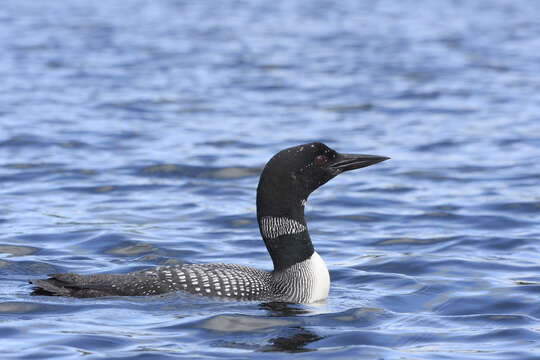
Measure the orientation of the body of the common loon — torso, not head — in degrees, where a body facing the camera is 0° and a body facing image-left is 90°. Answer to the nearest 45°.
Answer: approximately 270°
